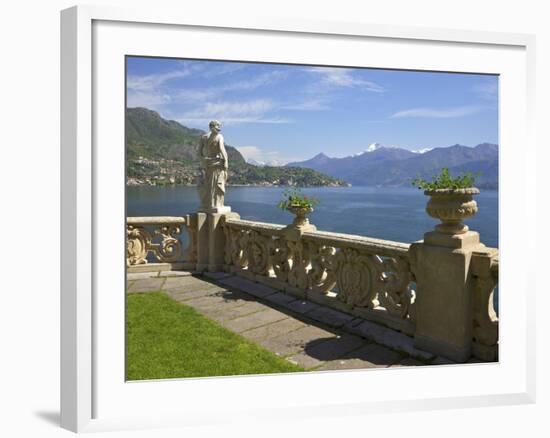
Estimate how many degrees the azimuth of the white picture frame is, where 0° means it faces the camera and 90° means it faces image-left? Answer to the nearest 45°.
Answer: approximately 315°
